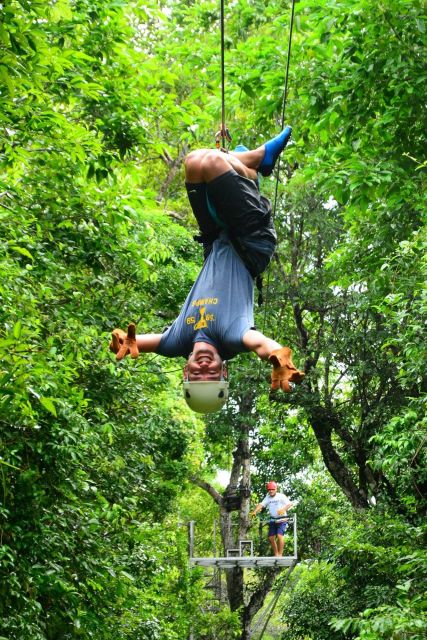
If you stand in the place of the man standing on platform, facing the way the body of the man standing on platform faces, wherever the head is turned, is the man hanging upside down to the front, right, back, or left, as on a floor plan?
front

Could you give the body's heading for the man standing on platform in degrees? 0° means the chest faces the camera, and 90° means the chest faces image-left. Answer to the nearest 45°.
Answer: approximately 0°
